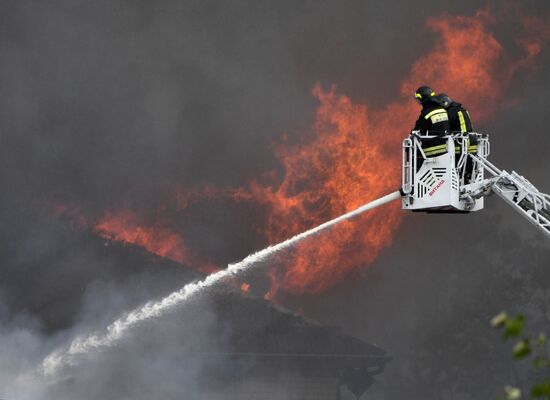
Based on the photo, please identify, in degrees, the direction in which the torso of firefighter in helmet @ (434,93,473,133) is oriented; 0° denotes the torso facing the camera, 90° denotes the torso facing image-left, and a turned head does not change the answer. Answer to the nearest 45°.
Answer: approximately 90°

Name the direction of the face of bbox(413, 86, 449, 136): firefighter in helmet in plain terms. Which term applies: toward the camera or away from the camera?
away from the camera
